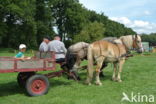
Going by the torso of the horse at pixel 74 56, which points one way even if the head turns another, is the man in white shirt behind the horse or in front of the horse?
behind

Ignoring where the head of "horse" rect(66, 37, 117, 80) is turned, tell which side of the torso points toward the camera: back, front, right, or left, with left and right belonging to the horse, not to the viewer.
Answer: right

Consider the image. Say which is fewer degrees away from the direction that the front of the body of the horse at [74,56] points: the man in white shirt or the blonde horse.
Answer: the blonde horse
